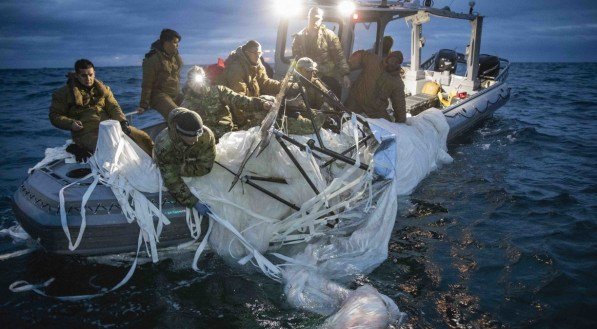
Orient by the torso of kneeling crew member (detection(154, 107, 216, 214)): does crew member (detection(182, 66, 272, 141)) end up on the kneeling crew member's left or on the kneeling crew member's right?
on the kneeling crew member's left

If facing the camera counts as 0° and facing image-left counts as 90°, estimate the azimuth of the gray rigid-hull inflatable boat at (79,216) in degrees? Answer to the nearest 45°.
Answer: approximately 45°

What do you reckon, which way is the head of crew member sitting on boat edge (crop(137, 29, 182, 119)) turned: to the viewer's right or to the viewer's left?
to the viewer's right
